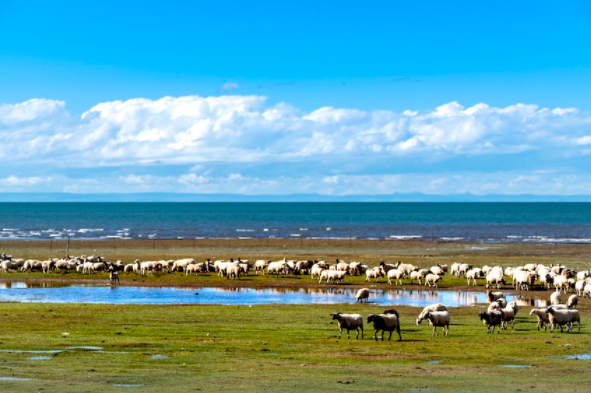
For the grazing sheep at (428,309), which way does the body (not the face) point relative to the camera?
to the viewer's left

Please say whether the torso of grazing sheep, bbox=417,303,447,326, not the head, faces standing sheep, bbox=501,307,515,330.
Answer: no

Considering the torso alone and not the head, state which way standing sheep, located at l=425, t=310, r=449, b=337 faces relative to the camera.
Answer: to the viewer's left

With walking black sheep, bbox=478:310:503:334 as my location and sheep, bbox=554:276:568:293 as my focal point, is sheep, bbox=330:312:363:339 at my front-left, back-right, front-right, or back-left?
back-left

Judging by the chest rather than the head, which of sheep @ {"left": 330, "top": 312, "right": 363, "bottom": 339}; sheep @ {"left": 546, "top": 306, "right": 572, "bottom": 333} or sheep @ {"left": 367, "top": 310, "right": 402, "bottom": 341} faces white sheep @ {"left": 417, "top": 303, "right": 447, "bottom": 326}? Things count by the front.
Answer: sheep @ {"left": 546, "top": 306, "right": 572, "bottom": 333}

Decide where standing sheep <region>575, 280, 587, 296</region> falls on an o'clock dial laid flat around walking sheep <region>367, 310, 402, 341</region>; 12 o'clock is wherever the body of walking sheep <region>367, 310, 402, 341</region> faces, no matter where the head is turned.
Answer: standing sheep <region>575, 280, 587, 296</region> is roughly at 4 o'clock from walking sheep <region>367, 310, 402, 341</region>.

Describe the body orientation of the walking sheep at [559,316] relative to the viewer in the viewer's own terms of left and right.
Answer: facing to the left of the viewer

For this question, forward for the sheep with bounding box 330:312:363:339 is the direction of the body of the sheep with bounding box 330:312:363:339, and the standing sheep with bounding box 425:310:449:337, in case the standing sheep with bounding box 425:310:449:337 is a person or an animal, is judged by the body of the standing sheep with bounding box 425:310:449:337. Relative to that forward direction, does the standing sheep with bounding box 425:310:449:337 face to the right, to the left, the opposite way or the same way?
the same way

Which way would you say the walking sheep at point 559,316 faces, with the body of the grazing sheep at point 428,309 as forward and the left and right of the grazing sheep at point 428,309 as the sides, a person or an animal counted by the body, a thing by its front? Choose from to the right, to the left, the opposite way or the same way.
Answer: the same way

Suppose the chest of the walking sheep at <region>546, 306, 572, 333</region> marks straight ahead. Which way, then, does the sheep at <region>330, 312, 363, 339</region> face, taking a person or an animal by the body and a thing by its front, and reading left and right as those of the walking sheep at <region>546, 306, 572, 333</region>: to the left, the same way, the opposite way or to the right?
the same way

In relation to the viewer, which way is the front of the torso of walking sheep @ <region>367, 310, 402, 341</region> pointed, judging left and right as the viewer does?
facing to the left of the viewer

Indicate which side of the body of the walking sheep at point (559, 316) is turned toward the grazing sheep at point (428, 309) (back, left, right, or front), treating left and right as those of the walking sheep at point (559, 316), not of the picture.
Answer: front

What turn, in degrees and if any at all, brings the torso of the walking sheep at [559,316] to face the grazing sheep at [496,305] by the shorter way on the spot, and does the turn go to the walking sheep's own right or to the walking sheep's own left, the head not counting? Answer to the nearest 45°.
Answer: approximately 45° to the walking sheep's own right

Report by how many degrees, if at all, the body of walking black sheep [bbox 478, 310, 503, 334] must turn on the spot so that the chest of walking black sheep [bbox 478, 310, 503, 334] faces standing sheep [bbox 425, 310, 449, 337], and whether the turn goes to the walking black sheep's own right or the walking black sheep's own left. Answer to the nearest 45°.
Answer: approximately 45° to the walking black sheep's own left

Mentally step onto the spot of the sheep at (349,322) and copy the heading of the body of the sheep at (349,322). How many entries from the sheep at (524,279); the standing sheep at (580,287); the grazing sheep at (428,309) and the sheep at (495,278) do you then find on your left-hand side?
0

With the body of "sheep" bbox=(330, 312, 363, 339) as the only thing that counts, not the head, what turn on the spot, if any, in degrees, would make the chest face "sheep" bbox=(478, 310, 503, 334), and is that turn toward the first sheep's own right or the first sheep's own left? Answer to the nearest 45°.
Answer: approximately 180°

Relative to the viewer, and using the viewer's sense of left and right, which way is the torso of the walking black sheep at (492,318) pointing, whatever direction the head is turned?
facing to the left of the viewer
